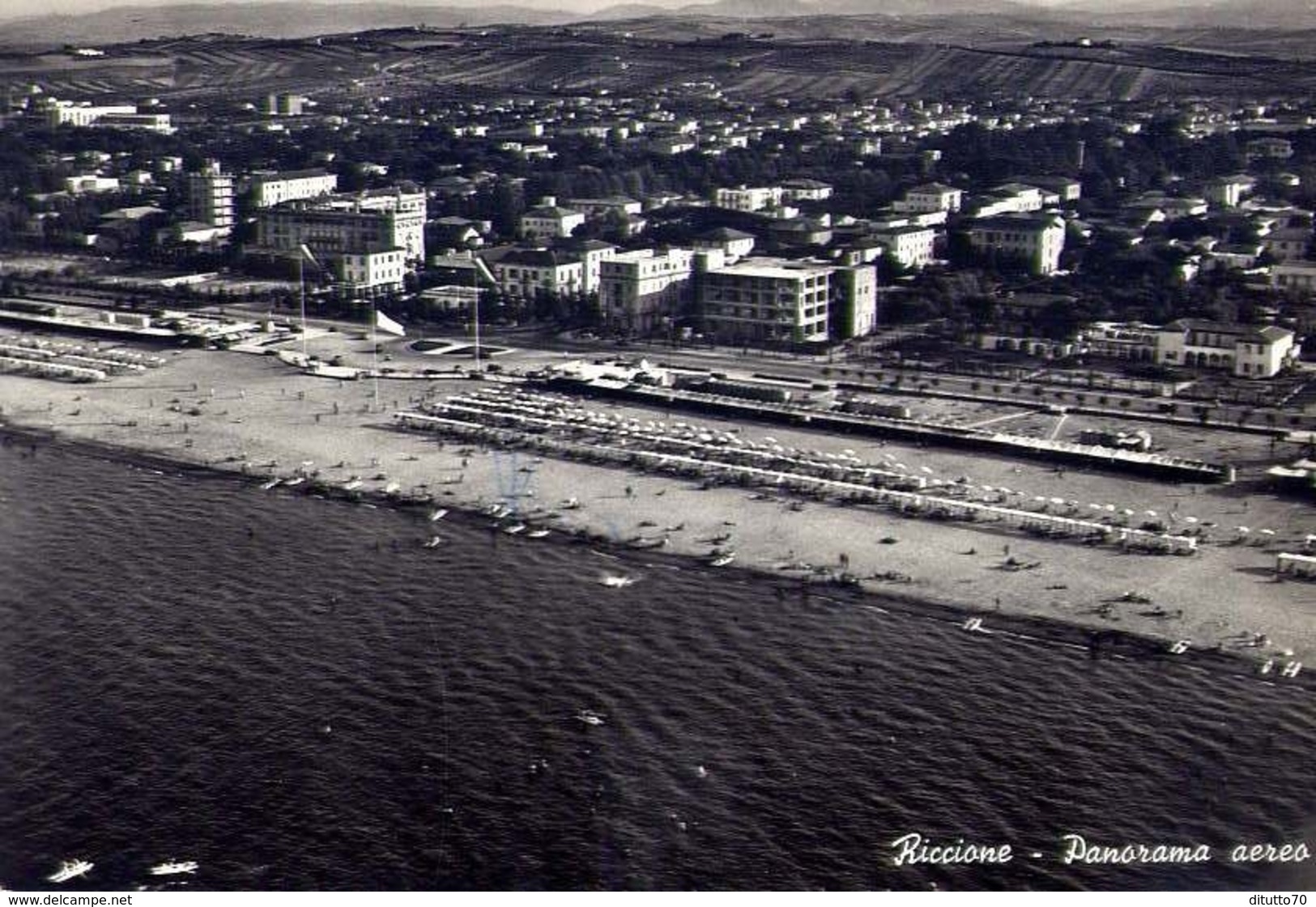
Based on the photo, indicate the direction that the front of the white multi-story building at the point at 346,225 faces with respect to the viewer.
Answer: facing the viewer and to the left of the viewer

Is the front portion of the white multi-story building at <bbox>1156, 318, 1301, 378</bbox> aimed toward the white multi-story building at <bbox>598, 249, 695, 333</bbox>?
no

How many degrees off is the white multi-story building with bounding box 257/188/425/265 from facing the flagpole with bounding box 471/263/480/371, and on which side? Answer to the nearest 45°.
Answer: approximately 45° to its left

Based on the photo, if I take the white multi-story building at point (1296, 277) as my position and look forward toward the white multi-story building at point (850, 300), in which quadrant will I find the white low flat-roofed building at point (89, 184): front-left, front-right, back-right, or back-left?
front-right

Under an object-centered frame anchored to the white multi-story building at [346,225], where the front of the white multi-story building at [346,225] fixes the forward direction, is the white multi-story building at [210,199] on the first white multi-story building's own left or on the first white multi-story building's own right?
on the first white multi-story building's own right

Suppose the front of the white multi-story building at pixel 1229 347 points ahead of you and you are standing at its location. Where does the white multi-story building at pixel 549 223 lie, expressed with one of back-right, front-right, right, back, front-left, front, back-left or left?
right

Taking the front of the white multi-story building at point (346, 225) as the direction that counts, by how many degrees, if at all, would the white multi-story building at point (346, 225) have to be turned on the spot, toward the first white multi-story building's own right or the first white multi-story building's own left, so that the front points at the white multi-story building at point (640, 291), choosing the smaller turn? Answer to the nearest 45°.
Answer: approximately 90° to the first white multi-story building's own left

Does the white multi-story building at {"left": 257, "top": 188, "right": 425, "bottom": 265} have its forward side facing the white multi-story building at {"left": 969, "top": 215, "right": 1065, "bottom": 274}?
no

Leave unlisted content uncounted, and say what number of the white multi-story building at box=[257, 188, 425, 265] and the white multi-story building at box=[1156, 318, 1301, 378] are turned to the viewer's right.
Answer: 0

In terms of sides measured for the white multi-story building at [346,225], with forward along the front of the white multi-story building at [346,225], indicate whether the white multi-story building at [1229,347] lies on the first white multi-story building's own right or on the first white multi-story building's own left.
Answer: on the first white multi-story building's own left

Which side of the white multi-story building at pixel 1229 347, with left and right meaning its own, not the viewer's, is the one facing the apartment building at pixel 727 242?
right

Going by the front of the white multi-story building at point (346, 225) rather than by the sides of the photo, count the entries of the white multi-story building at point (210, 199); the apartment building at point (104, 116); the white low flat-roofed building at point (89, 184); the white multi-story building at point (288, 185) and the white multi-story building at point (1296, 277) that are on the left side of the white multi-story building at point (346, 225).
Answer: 1

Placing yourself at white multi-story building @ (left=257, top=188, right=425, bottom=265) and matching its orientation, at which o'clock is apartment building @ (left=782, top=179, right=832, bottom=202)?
The apartment building is roughly at 7 o'clock from the white multi-story building.

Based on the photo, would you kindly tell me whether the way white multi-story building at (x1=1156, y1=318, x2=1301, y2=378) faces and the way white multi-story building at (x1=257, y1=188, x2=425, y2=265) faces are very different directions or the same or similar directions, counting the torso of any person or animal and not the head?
same or similar directions

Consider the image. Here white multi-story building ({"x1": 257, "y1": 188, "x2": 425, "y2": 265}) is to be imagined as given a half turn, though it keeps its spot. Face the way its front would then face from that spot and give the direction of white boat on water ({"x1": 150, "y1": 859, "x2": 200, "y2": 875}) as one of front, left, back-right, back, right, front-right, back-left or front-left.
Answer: back-right

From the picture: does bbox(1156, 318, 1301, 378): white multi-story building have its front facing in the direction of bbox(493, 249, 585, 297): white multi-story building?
no

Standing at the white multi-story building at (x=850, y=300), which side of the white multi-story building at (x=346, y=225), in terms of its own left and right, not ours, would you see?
left

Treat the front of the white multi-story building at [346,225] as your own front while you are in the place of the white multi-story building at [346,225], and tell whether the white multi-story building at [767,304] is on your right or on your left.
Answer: on your left

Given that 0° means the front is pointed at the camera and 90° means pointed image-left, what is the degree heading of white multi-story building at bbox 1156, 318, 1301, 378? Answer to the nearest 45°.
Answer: approximately 45°
